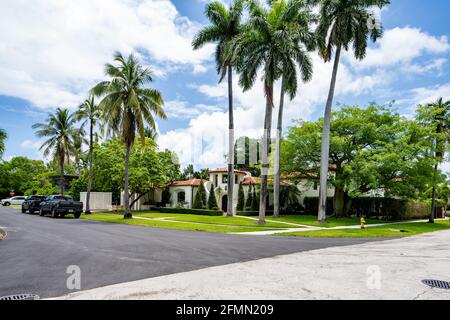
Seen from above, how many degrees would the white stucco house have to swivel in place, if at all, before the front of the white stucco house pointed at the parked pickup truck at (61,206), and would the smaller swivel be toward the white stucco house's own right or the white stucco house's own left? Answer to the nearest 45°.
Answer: approximately 45° to the white stucco house's own right

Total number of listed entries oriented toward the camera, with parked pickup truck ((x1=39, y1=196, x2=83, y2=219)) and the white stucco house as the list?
1

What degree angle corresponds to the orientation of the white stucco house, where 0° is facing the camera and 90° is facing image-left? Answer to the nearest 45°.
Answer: approximately 0°

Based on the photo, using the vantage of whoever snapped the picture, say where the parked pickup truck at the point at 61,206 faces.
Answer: facing away from the viewer and to the left of the viewer

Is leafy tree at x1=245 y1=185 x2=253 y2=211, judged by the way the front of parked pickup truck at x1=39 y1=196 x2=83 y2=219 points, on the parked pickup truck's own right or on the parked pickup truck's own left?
on the parked pickup truck's own right

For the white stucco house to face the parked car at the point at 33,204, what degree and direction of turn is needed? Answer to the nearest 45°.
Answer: approximately 45° to its right

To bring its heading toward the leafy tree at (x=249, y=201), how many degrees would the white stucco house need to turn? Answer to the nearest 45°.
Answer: approximately 45° to its left

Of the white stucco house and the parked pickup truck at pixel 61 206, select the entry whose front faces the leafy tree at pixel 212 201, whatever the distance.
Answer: the white stucco house
